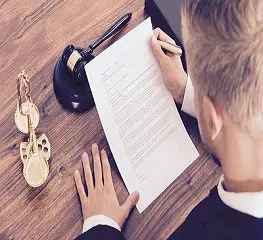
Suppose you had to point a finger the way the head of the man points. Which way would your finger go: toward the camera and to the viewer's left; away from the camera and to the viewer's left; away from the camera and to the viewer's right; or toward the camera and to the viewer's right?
away from the camera and to the viewer's left

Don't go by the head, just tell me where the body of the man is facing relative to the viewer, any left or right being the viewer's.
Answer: facing away from the viewer and to the left of the viewer
